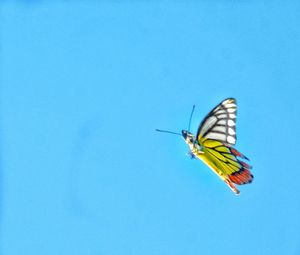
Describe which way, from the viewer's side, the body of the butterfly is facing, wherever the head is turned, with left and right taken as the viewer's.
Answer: facing to the left of the viewer
